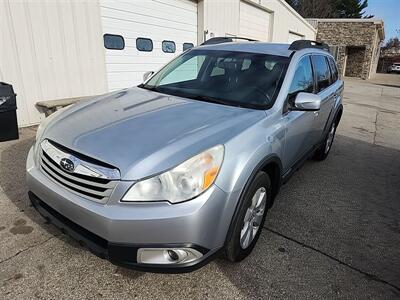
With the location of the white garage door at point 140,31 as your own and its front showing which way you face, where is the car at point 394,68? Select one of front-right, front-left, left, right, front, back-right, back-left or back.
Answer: left

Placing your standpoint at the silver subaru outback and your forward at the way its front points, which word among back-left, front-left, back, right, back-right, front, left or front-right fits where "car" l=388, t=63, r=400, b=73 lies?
back

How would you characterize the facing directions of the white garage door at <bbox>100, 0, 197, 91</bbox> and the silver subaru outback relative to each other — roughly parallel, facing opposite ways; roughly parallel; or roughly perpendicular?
roughly perpendicular

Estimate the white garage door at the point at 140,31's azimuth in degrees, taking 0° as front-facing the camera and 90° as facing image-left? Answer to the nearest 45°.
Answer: approximately 315°

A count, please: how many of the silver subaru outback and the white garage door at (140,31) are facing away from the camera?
0

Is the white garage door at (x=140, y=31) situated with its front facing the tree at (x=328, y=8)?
no

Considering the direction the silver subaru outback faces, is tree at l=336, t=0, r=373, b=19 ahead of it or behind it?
behind

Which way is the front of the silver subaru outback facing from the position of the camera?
facing the viewer and to the left of the viewer

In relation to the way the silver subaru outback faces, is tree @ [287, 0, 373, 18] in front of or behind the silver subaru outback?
behind
